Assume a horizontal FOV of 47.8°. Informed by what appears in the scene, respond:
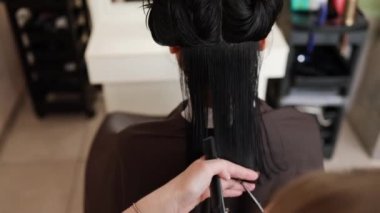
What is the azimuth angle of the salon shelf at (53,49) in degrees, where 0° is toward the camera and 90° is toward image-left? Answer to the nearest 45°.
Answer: approximately 0°

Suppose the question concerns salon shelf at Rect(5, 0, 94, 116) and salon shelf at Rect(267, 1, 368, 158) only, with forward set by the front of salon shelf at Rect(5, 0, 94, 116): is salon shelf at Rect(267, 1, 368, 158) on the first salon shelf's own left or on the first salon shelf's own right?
on the first salon shelf's own left
